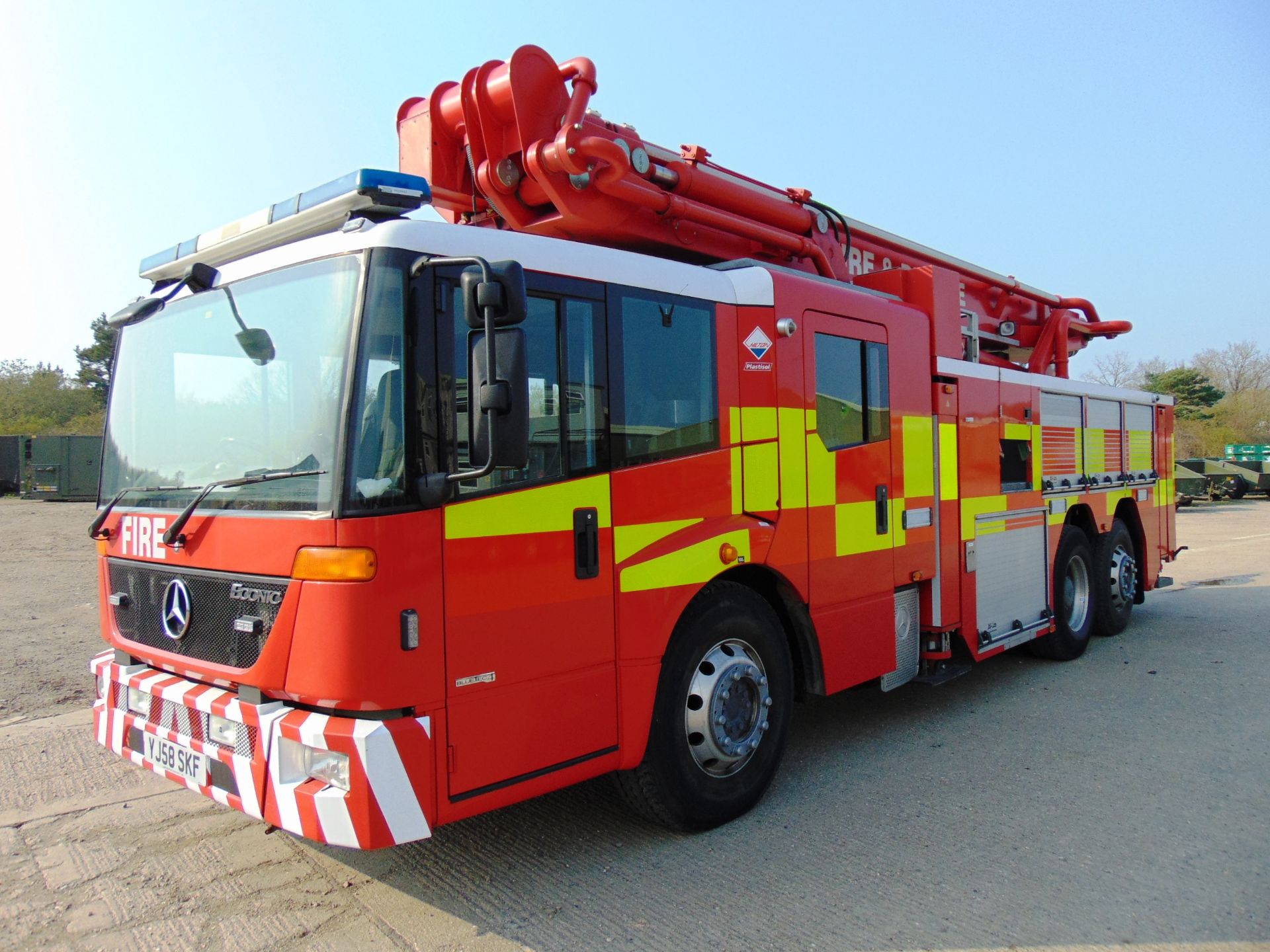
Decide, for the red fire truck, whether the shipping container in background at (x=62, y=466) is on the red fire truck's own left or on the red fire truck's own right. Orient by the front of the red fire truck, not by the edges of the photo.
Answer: on the red fire truck's own right

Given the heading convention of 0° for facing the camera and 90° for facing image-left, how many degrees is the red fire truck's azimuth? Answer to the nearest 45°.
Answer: approximately 45°
